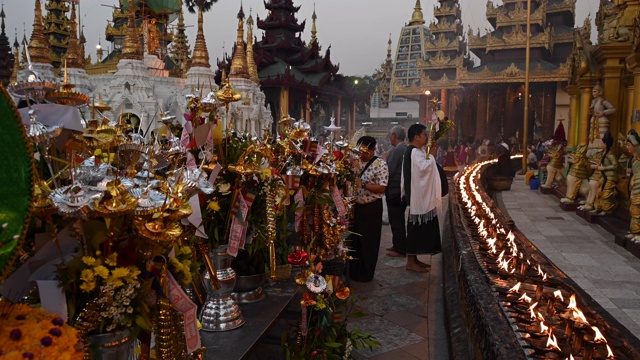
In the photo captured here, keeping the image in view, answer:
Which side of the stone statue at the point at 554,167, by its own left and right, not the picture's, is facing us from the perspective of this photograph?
left

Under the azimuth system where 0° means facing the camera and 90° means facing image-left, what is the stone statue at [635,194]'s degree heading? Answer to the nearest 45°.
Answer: approximately 90°

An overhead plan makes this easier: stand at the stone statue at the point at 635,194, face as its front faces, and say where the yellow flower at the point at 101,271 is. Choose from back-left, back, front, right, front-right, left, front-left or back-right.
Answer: left

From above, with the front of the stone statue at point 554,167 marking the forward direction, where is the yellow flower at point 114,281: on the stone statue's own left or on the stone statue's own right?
on the stone statue's own left

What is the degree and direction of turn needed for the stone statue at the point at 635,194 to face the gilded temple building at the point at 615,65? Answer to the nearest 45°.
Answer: approximately 90° to its right

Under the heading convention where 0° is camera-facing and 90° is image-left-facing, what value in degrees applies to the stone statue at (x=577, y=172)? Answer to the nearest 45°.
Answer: approximately 90°

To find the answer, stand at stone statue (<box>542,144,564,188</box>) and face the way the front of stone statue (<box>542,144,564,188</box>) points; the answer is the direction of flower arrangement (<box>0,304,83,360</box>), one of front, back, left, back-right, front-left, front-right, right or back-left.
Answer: left

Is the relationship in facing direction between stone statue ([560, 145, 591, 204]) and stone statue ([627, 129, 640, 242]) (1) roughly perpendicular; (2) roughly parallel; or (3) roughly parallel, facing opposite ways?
roughly parallel

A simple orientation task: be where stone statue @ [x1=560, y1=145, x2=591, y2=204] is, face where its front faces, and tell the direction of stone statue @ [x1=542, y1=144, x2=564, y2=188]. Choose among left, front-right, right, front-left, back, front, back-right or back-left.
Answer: right
